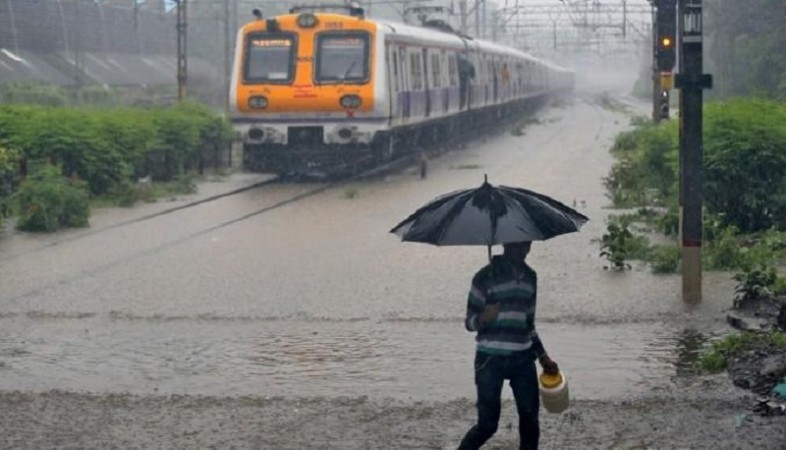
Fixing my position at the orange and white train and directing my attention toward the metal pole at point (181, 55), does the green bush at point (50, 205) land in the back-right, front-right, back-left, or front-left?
back-left

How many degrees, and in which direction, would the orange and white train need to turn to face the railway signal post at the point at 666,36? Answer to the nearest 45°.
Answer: approximately 45° to its left

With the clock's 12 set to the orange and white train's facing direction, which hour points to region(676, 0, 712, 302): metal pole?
The metal pole is roughly at 10 o'clock from the orange and white train.

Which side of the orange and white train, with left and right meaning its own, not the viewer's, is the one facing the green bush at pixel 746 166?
left

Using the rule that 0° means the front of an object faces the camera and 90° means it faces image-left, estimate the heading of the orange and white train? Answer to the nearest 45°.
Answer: approximately 45°

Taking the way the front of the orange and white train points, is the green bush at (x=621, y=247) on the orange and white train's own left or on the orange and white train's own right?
on the orange and white train's own left
